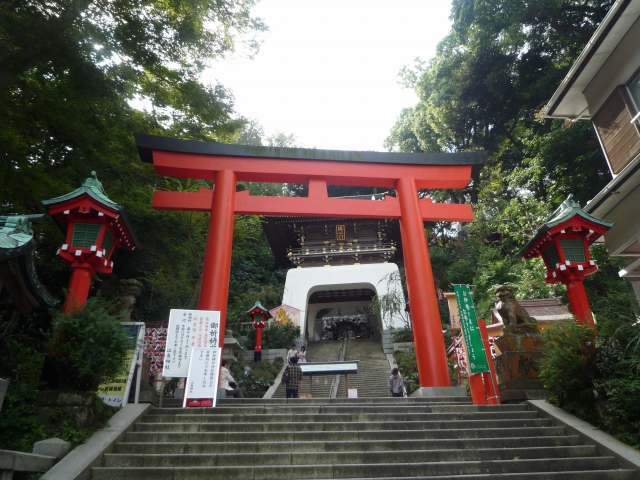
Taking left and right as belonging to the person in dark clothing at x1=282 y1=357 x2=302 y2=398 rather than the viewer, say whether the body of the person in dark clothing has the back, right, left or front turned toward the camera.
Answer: back

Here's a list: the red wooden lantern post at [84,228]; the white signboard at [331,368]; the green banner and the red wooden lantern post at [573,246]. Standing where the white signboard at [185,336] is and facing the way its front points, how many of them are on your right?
1

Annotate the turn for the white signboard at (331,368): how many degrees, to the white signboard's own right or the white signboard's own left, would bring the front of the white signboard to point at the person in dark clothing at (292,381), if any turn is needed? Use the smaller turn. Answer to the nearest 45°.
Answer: approximately 90° to the white signboard's own right

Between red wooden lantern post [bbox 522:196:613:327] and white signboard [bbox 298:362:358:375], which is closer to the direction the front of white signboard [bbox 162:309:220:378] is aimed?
the red wooden lantern post

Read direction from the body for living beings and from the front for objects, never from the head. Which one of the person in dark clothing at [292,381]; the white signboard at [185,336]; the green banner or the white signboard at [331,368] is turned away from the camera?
the person in dark clothing

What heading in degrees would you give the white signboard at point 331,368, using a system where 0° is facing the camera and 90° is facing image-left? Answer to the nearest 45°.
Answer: approximately 0°

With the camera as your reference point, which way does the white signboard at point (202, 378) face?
facing the viewer

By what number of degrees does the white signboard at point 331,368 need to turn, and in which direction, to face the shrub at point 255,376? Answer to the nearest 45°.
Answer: approximately 135° to its right

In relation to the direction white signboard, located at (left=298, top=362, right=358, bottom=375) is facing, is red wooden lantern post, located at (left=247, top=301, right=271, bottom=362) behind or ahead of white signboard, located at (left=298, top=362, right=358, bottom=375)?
behind

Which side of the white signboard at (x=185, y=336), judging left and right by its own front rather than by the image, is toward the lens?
front
